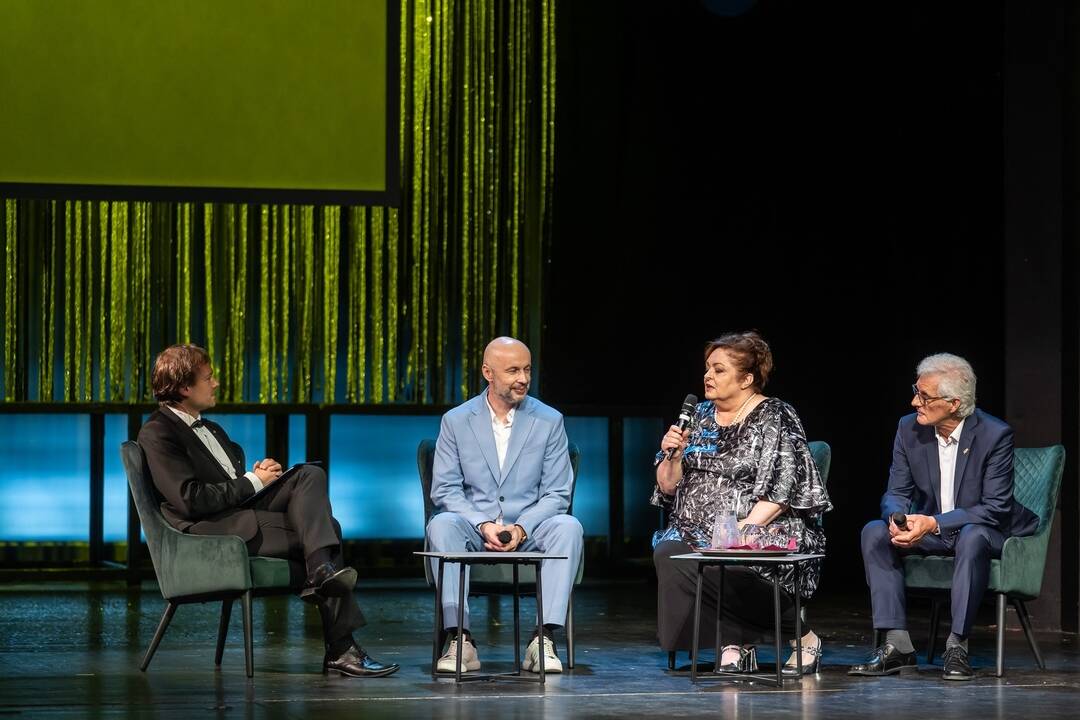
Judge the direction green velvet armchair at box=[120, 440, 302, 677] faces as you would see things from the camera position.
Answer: facing to the right of the viewer

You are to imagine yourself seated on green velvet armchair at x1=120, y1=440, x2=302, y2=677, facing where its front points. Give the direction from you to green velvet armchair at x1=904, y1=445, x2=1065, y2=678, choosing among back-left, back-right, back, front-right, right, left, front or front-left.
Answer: front

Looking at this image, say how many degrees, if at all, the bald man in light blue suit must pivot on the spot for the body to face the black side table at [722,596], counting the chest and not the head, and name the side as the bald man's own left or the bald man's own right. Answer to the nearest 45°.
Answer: approximately 45° to the bald man's own left

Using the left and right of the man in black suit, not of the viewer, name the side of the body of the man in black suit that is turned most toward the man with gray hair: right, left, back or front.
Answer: front

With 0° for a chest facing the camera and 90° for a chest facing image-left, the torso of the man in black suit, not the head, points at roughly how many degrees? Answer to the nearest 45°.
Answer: approximately 270°

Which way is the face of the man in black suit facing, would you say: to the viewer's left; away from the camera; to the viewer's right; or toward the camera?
to the viewer's right

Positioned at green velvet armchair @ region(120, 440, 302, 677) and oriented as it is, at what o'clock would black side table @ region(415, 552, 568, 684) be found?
The black side table is roughly at 1 o'clock from the green velvet armchair.

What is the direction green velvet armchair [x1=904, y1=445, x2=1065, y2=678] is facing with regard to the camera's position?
facing the viewer and to the left of the viewer

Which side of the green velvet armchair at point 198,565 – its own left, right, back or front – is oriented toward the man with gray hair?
front

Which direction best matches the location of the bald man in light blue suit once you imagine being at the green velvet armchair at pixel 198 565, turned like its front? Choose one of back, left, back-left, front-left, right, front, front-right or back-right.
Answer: front

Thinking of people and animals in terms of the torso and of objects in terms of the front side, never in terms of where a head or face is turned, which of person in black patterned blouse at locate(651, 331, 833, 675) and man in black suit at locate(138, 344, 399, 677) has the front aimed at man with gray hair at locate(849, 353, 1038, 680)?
the man in black suit

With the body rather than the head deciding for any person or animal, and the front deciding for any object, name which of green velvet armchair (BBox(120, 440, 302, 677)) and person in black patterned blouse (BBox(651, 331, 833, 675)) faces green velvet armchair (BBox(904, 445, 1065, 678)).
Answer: green velvet armchair (BBox(120, 440, 302, 677))

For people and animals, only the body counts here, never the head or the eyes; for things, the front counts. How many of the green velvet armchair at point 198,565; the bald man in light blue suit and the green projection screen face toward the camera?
2

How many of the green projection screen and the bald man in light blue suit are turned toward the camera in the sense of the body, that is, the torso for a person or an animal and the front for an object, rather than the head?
2

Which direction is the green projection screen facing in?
toward the camera
